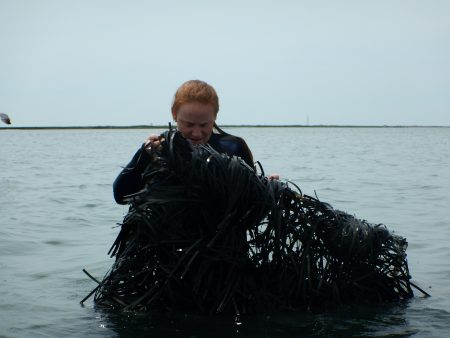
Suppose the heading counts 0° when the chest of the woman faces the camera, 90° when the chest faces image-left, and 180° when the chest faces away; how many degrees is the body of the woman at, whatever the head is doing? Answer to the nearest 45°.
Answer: approximately 0°
